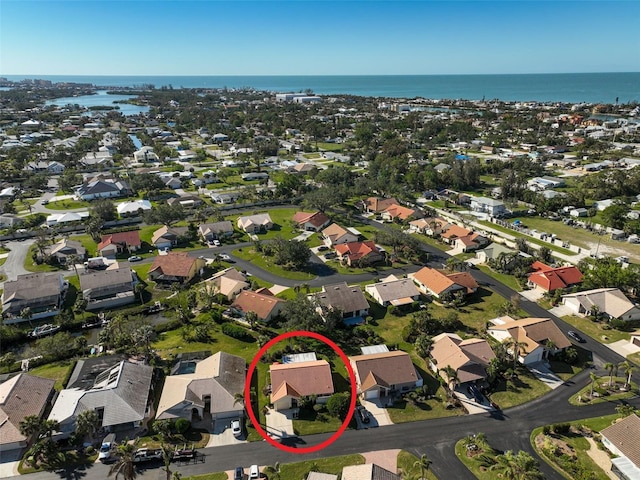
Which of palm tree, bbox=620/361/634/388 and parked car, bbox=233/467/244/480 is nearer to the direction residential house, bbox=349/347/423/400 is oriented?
the parked car

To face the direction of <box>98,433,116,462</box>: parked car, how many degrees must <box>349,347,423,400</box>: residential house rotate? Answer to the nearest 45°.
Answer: approximately 45° to its right

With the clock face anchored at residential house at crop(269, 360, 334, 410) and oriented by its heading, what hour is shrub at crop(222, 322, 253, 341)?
The shrub is roughly at 5 o'clock from the residential house.

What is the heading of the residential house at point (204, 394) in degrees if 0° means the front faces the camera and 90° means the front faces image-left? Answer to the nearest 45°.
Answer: approximately 0°

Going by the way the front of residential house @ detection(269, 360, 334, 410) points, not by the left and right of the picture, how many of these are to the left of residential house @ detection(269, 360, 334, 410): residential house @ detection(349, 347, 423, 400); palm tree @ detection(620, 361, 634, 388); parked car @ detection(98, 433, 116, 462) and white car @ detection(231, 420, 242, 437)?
2

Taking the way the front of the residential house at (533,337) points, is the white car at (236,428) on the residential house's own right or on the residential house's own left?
on the residential house's own right

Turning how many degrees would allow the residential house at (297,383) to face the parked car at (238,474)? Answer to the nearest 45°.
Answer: approximately 45° to its right

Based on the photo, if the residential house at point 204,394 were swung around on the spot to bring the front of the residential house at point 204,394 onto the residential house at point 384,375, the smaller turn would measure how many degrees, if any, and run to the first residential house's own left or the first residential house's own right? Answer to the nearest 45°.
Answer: approximately 90° to the first residential house's own left

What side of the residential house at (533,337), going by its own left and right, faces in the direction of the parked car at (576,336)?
left

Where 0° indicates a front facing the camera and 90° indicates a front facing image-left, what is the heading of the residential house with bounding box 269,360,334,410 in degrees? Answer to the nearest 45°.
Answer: approximately 0°

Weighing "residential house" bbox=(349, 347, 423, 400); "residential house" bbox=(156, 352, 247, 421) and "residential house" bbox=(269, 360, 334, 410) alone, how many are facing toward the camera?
3

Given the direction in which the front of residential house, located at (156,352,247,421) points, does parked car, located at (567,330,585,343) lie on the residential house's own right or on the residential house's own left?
on the residential house's own left

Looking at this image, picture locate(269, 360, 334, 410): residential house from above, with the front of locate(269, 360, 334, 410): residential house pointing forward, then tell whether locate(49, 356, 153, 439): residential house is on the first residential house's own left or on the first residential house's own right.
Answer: on the first residential house's own right

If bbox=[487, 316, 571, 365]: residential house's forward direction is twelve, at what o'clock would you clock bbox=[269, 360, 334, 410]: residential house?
bbox=[269, 360, 334, 410]: residential house is roughly at 3 o'clock from bbox=[487, 316, 571, 365]: residential house.
